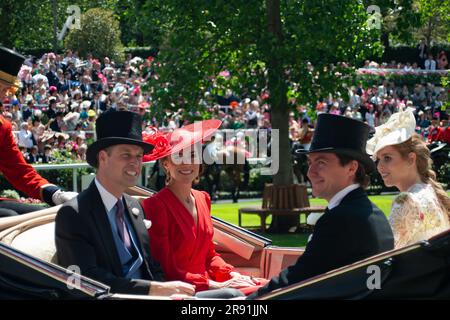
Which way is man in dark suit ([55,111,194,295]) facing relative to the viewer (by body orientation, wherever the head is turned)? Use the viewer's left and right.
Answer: facing the viewer and to the right of the viewer

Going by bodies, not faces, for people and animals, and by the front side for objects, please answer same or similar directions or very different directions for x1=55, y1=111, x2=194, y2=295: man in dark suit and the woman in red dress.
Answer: same or similar directions

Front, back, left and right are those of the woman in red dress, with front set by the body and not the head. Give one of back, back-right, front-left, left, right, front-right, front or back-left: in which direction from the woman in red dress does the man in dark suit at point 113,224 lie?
right

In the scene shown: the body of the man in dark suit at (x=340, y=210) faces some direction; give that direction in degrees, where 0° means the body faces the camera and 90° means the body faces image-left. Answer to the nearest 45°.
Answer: approximately 90°

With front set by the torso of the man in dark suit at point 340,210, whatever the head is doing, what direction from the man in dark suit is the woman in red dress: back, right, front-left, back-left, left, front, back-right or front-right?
front-right

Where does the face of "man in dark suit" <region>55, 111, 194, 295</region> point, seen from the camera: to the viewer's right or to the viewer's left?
to the viewer's right

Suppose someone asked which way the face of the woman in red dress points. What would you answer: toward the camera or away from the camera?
toward the camera

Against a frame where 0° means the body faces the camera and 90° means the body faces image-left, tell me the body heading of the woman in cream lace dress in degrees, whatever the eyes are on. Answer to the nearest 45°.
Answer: approximately 90°
